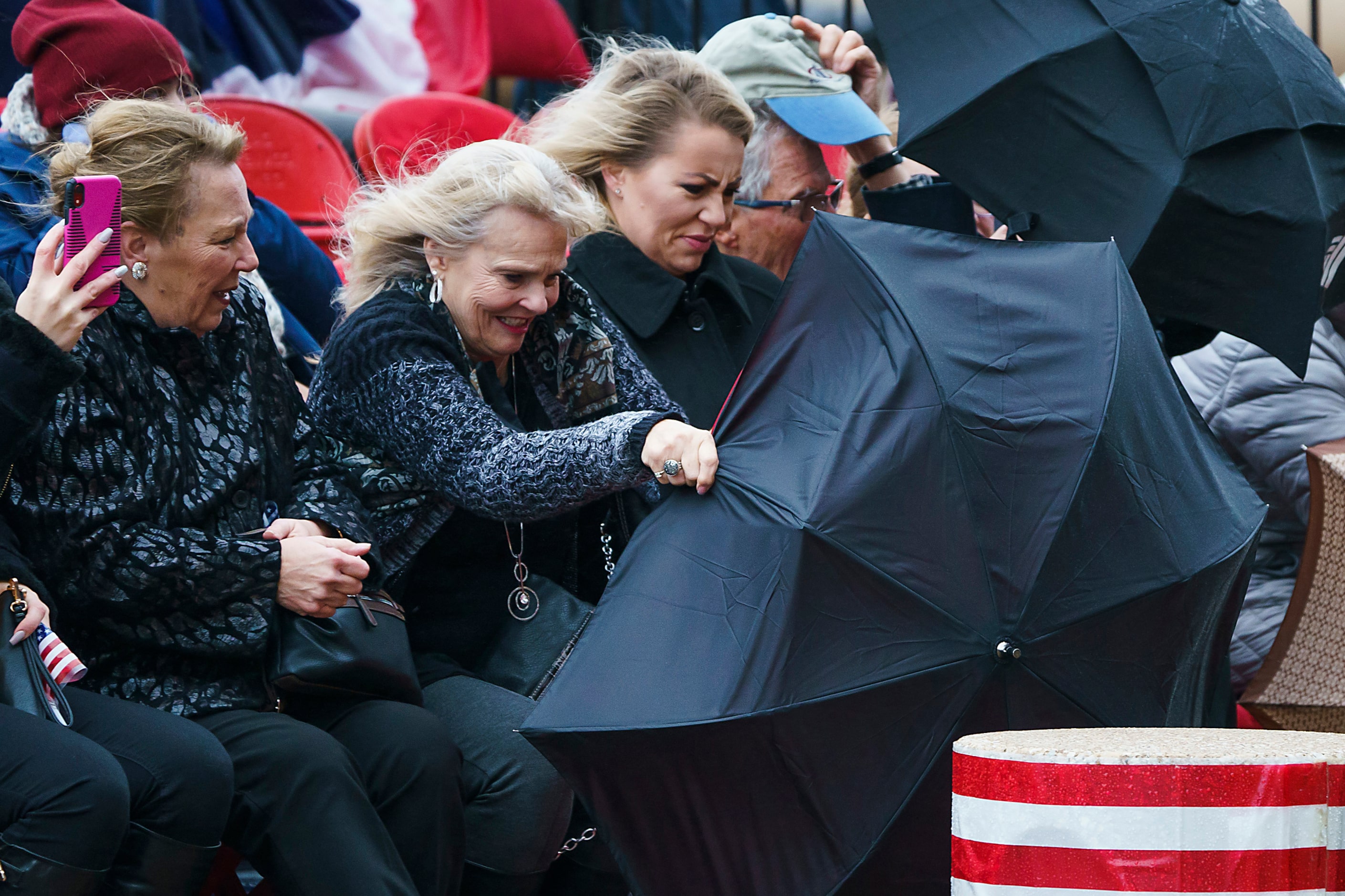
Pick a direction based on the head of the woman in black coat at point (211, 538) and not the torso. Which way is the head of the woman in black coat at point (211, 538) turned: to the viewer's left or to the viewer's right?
to the viewer's right

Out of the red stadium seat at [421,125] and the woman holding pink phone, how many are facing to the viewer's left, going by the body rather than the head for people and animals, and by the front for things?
0

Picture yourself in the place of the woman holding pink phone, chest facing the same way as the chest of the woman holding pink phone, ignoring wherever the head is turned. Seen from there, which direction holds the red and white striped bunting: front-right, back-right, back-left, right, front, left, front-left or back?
front

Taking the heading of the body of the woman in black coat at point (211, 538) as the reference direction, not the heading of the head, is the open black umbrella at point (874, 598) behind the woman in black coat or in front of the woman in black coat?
in front

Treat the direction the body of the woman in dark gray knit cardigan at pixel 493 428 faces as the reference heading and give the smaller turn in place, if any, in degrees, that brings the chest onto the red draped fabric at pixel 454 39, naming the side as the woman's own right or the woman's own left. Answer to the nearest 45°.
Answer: approximately 135° to the woman's own left

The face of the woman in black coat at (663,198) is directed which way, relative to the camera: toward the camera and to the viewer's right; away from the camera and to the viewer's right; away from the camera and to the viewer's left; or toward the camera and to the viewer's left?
toward the camera and to the viewer's right

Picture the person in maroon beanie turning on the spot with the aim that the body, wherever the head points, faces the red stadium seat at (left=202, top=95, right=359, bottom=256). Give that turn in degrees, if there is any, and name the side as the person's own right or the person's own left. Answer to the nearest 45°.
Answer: approximately 135° to the person's own left

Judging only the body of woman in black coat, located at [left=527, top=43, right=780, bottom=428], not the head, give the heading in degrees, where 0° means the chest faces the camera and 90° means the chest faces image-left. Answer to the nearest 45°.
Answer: approximately 315°

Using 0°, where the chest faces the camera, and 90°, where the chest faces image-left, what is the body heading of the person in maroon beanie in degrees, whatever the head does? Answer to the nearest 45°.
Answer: approximately 315°

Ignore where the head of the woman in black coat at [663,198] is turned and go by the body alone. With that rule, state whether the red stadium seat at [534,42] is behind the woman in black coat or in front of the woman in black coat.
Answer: behind

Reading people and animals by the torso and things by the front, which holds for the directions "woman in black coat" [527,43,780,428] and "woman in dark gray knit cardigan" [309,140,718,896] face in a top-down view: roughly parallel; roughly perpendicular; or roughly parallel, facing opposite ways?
roughly parallel

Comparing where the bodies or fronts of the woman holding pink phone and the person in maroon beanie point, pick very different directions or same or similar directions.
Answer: same or similar directions

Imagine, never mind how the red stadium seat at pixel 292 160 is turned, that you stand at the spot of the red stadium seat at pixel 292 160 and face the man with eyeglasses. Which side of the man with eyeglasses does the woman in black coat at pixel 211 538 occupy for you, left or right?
right

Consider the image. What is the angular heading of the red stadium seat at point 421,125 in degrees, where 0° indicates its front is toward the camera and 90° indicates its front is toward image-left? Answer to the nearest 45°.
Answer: approximately 315°

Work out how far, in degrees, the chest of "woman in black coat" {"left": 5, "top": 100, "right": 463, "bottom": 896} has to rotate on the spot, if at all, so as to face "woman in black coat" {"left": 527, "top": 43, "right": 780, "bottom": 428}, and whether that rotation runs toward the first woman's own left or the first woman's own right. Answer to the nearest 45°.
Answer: approximately 90° to the first woman's own left
